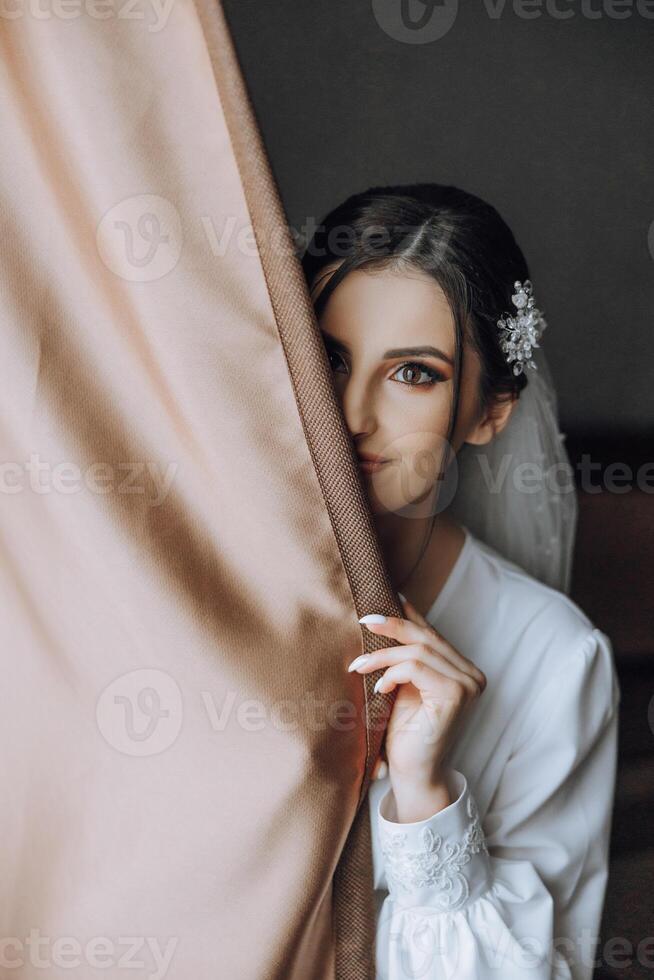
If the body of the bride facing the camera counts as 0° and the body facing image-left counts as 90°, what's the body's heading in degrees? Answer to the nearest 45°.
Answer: approximately 45°
